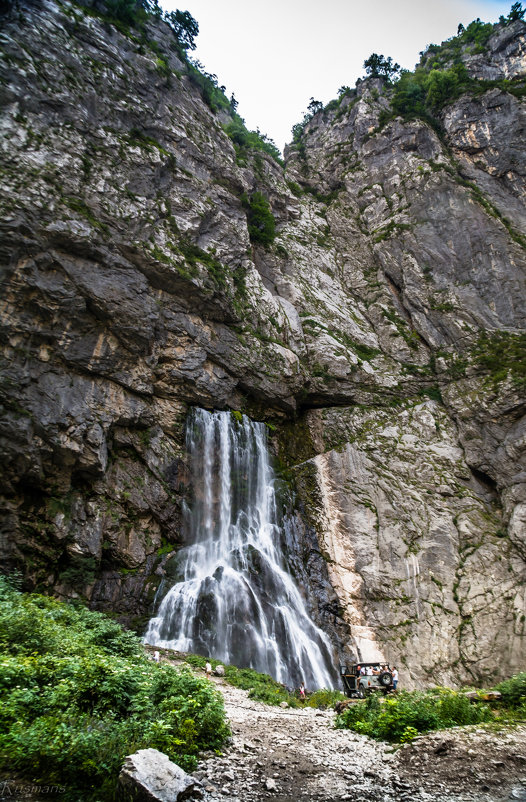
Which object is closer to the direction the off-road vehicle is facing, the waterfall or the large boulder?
the waterfall

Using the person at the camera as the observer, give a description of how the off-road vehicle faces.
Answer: facing away from the viewer and to the left of the viewer

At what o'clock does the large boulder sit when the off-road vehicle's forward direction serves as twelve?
The large boulder is roughly at 8 o'clock from the off-road vehicle.

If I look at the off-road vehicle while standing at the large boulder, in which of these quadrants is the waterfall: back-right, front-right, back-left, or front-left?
front-left
